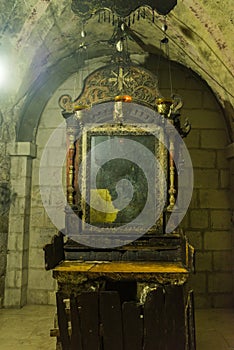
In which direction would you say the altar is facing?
toward the camera
